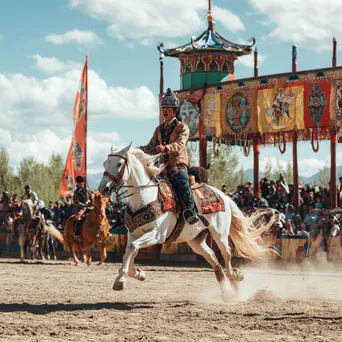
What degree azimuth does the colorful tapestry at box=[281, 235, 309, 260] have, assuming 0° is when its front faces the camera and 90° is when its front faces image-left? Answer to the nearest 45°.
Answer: approximately 0°

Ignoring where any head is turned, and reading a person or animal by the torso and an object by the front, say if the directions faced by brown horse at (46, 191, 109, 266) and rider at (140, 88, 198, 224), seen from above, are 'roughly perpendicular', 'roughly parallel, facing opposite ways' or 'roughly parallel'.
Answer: roughly perpendicular

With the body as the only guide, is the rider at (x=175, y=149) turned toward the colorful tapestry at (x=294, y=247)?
no

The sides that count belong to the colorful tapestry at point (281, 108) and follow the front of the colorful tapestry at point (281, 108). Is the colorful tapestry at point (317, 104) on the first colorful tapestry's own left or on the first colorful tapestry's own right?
on the first colorful tapestry's own left

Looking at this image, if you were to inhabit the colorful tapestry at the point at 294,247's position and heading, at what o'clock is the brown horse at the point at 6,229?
The brown horse is roughly at 4 o'clock from the colorful tapestry.

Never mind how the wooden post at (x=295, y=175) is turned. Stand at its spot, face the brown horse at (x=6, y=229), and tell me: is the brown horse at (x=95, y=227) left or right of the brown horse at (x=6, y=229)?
left

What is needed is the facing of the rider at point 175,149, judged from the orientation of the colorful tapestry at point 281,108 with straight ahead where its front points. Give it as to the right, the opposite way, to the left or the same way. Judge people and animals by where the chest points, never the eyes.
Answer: the same way

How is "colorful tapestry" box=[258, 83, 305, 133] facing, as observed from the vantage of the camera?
facing the viewer and to the left of the viewer

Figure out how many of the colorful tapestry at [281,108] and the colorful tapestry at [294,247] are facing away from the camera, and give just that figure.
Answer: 0

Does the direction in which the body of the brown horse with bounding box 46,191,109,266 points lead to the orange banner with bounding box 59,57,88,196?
no

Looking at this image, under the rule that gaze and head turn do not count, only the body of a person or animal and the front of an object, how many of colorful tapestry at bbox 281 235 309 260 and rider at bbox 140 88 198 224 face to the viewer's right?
0
